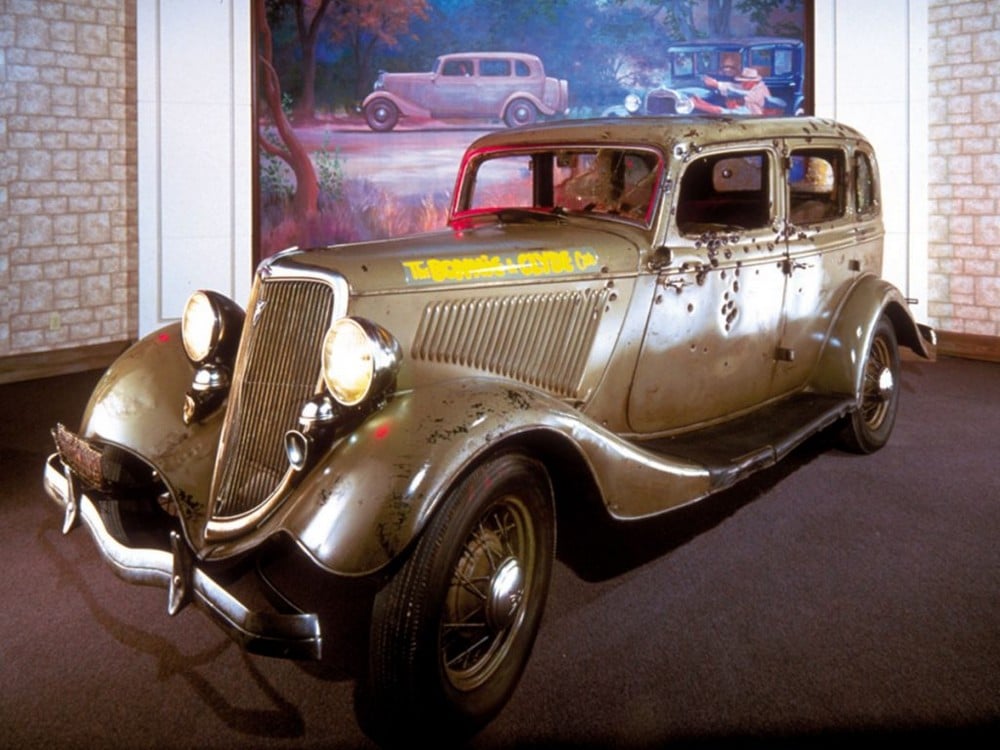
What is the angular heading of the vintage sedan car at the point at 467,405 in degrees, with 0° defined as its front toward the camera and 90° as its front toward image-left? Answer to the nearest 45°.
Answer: approximately 45°
